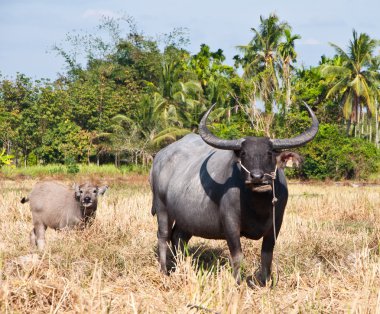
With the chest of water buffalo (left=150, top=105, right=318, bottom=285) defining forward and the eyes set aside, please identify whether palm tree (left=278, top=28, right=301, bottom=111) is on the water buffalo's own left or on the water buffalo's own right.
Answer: on the water buffalo's own left

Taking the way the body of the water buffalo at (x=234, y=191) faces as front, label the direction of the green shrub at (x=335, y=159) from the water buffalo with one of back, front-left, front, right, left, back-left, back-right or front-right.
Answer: back-left

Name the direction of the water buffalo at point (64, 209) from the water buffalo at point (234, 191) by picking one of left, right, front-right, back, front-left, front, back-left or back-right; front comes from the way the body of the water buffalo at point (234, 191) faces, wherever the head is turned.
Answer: back

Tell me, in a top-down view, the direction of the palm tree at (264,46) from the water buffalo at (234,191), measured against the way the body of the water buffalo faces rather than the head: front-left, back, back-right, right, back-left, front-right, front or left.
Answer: back-left

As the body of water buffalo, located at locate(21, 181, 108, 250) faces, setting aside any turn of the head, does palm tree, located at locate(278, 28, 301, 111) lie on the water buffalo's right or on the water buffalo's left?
on the water buffalo's left

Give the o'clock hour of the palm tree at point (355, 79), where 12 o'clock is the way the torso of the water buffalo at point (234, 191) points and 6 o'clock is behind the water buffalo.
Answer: The palm tree is roughly at 8 o'clock from the water buffalo.

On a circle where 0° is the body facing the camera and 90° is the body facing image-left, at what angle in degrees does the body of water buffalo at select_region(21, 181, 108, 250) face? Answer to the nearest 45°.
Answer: approximately 270°

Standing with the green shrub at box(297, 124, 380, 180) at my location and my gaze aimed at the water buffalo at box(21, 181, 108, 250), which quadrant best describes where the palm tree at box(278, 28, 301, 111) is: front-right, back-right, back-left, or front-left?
back-right

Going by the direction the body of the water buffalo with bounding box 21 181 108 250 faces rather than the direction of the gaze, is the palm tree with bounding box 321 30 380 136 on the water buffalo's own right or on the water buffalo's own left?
on the water buffalo's own left

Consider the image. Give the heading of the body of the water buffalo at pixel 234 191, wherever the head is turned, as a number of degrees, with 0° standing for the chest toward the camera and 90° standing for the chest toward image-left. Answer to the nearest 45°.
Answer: approximately 315°
